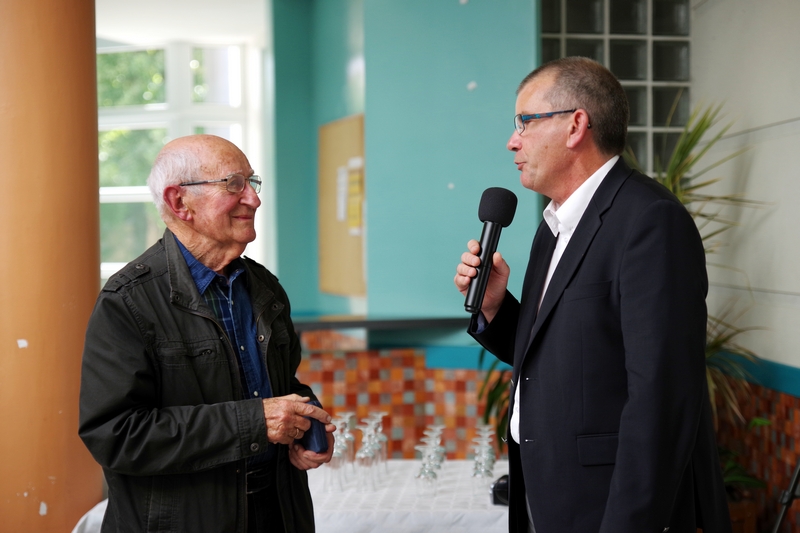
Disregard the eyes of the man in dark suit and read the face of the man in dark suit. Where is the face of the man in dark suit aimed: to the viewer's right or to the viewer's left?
to the viewer's left

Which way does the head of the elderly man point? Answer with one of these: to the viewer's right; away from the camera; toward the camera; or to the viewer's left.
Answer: to the viewer's right

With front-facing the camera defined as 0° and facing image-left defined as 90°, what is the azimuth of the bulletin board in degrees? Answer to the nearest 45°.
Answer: approximately 45°

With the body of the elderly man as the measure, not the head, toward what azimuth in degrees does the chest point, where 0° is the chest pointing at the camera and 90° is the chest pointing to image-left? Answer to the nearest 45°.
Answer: approximately 315°

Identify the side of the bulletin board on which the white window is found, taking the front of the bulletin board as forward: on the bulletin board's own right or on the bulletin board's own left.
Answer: on the bulletin board's own right

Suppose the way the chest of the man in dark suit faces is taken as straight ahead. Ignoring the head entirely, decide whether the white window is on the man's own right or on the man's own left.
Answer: on the man's own right

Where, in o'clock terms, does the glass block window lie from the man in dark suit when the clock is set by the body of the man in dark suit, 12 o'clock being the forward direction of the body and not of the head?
The glass block window is roughly at 3 o'clock from the man in dark suit.

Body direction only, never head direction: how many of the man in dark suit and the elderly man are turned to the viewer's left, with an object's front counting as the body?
1

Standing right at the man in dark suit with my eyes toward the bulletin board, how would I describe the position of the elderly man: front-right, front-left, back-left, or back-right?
front-left

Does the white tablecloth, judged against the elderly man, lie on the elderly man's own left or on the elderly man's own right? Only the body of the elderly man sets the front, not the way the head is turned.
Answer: on the elderly man's own left

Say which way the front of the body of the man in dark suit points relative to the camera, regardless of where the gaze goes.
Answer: to the viewer's left

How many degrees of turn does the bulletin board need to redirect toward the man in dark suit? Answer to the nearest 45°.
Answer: approximately 45° to its left

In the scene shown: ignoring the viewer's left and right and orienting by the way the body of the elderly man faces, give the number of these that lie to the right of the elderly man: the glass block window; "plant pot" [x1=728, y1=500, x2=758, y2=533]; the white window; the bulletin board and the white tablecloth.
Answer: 0

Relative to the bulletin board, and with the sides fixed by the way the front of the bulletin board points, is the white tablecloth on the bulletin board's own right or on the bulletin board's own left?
on the bulletin board's own left

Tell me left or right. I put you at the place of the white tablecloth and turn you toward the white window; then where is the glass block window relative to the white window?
right

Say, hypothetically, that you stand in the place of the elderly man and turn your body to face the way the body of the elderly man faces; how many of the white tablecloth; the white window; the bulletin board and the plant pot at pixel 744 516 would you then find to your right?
0

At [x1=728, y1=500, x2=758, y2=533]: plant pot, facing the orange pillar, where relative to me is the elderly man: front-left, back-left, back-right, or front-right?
front-left
